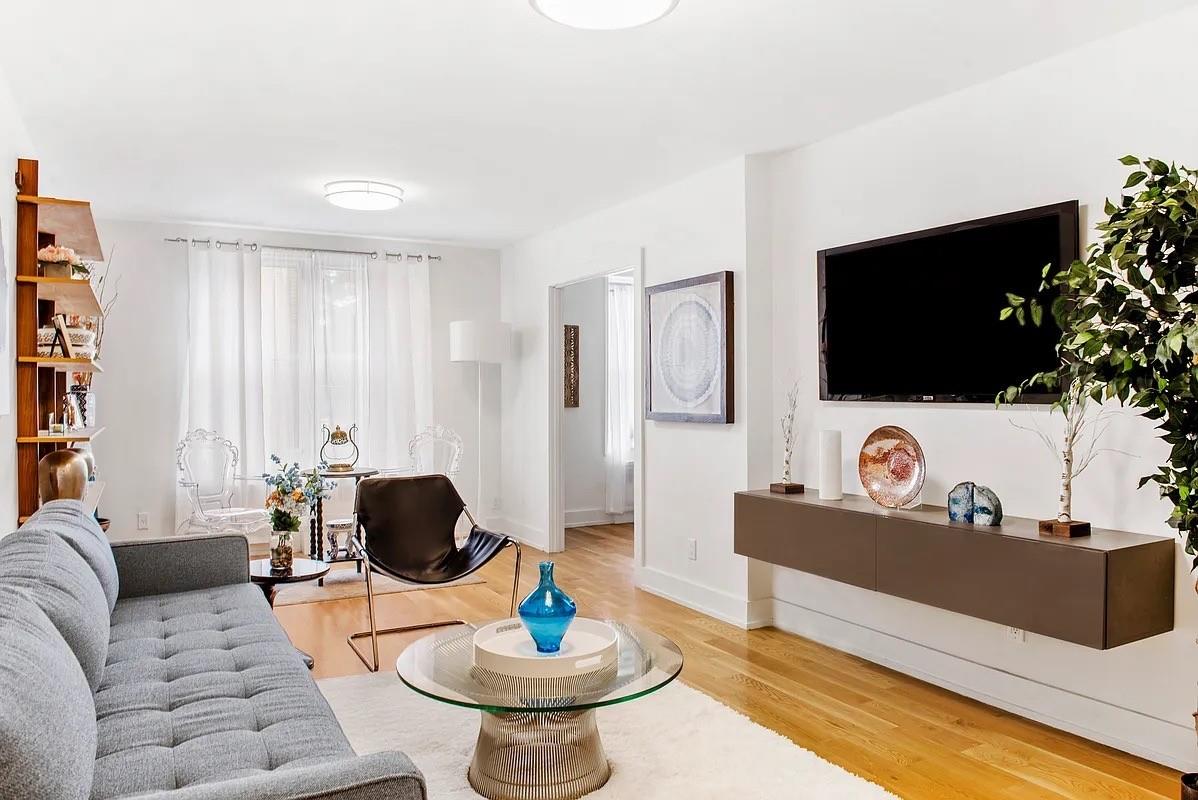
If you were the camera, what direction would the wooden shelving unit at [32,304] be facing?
facing to the right of the viewer

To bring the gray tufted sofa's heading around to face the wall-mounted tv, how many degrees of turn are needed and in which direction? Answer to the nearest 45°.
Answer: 0° — it already faces it

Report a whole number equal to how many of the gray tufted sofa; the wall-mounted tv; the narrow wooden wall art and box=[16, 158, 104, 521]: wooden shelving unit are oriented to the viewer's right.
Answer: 2

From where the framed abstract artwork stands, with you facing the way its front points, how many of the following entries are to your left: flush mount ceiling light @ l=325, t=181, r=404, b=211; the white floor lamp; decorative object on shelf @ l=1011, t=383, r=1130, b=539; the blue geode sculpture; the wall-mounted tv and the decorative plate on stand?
4

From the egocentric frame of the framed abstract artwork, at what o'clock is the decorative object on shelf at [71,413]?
The decorative object on shelf is roughly at 1 o'clock from the framed abstract artwork.

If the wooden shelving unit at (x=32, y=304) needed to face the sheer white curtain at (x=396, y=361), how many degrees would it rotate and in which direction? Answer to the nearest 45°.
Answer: approximately 45° to its left

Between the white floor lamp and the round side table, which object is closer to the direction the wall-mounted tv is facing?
the round side table

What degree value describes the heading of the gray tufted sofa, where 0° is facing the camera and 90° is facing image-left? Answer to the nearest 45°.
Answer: approximately 270°

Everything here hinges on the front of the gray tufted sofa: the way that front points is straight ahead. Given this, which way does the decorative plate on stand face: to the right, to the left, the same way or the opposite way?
the opposite way
